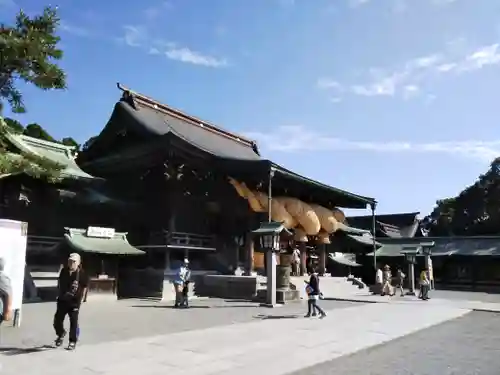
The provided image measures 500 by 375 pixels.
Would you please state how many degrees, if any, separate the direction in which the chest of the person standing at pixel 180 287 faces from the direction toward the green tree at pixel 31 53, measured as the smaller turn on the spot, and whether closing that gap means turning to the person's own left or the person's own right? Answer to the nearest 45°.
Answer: approximately 90° to the person's own right

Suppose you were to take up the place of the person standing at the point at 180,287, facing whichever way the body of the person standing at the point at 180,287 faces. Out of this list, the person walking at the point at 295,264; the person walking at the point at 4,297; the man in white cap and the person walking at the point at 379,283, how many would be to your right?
2

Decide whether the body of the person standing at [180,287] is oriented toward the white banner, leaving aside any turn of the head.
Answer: no

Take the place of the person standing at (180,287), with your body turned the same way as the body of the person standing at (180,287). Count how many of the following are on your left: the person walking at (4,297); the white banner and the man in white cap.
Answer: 0

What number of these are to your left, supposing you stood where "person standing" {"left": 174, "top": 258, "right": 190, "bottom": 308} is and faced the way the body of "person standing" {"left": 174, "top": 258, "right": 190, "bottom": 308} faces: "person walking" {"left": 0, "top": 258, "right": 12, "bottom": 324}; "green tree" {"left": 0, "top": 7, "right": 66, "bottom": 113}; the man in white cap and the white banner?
0

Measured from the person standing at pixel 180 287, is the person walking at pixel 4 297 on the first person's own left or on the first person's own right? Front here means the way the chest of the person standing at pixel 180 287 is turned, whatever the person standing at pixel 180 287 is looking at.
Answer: on the first person's own right
